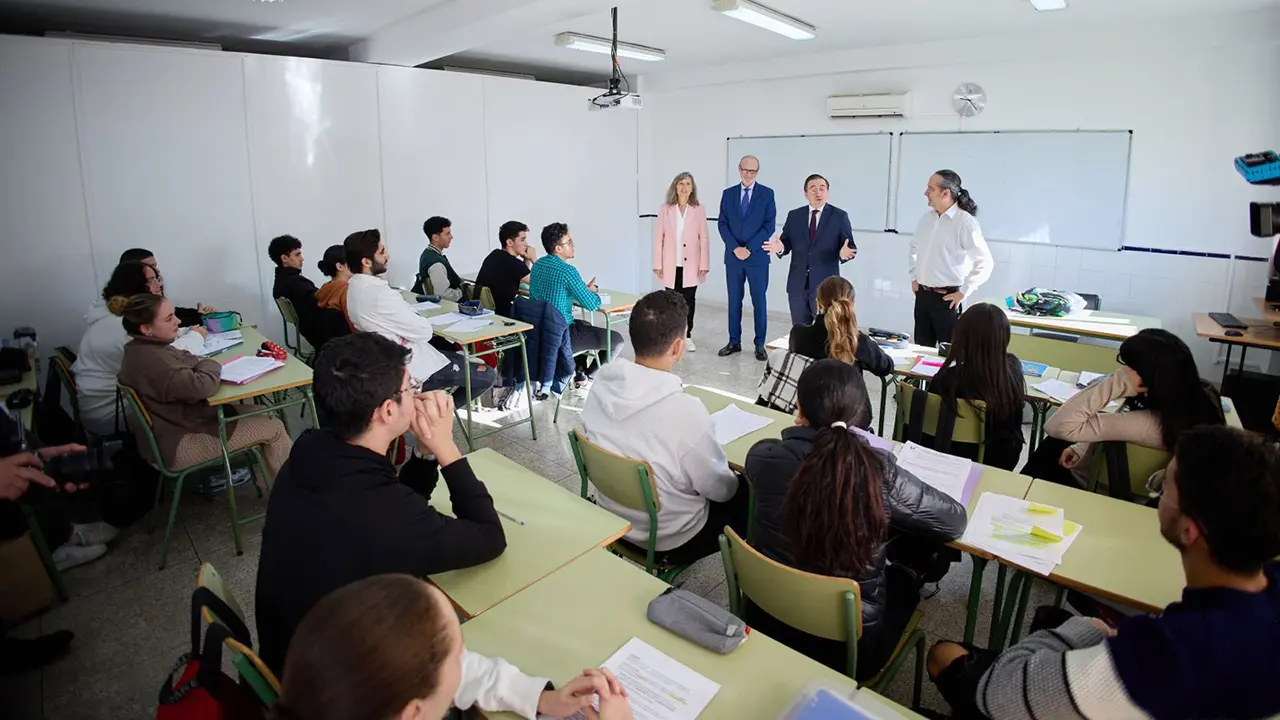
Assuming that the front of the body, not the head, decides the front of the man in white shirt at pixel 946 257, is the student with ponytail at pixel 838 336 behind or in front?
in front

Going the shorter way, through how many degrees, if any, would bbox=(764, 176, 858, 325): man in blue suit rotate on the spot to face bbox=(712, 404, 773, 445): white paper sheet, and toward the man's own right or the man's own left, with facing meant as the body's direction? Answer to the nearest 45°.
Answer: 0° — they already face it

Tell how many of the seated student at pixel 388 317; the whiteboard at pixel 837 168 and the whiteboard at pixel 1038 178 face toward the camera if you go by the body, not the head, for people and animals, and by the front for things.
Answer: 2

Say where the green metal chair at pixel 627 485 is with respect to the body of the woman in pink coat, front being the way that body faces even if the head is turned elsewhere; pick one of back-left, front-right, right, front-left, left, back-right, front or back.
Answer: front

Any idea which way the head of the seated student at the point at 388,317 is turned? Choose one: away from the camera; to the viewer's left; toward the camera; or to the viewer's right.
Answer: to the viewer's right

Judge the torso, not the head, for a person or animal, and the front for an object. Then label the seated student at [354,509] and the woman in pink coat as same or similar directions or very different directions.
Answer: very different directions

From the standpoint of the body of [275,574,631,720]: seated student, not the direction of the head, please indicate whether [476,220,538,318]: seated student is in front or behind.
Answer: in front

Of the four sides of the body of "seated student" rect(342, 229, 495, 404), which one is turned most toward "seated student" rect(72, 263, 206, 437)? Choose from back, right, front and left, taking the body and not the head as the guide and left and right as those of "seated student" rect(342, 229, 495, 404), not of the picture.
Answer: back

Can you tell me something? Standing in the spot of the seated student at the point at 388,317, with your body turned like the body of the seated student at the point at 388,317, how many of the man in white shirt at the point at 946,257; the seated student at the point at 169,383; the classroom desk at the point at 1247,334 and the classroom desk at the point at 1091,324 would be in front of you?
3

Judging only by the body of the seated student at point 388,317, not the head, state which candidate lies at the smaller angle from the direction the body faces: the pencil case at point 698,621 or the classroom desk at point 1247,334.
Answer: the classroom desk

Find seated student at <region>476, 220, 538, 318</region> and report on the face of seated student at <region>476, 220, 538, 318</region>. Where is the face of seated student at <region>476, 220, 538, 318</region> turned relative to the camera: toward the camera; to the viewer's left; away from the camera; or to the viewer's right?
to the viewer's right

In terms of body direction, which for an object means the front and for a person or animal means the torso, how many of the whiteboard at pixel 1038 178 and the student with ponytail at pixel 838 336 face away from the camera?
1

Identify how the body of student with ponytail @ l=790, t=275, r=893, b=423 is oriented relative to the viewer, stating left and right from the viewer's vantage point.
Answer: facing away from the viewer

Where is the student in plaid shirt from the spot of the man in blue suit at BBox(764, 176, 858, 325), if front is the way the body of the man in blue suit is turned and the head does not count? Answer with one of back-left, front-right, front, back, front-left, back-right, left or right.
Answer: front-right

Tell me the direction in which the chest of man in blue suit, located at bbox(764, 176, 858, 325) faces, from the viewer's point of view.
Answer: toward the camera

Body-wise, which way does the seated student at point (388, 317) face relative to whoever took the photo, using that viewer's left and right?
facing to the right of the viewer

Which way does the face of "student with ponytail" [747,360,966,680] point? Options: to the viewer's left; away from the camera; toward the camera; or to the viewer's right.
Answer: away from the camera

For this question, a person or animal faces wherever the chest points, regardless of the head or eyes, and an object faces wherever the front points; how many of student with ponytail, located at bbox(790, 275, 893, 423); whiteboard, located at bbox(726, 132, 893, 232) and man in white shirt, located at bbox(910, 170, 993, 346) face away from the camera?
1

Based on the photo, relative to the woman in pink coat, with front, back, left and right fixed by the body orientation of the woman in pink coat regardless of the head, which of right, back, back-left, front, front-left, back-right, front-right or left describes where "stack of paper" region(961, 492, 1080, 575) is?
front
